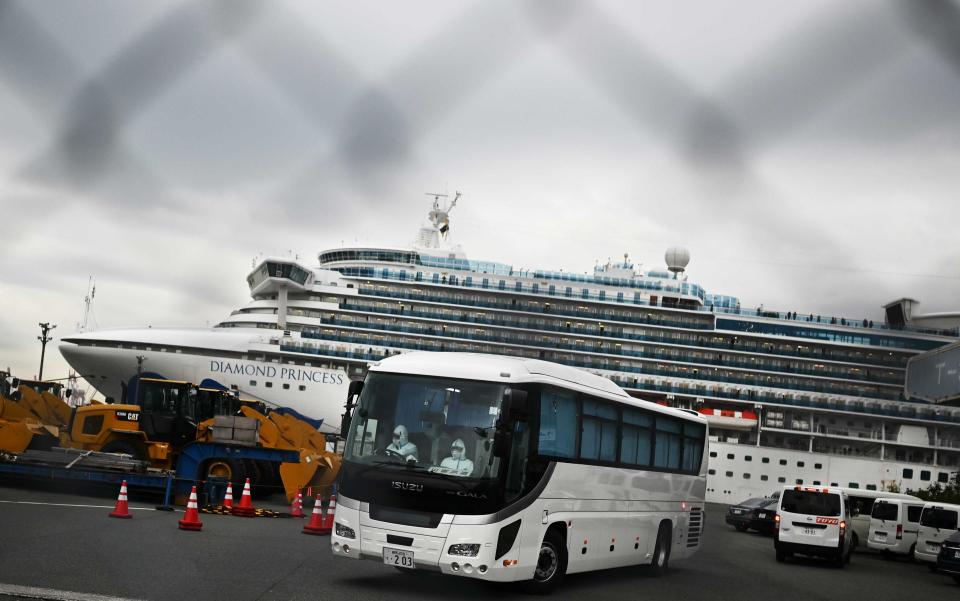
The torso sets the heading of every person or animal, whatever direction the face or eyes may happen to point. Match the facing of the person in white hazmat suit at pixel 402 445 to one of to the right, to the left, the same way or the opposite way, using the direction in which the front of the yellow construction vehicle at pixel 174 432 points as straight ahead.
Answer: to the right

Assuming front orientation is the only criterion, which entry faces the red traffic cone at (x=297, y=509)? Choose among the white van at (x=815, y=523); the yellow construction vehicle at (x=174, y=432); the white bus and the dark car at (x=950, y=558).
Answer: the yellow construction vehicle

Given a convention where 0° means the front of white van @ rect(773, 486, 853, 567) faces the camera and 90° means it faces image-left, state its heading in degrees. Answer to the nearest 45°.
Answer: approximately 180°

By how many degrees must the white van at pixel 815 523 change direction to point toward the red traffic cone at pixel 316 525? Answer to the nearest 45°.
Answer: approximately 135° to its left

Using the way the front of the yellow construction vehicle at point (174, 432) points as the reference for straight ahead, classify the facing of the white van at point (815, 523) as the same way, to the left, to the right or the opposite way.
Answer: to the left

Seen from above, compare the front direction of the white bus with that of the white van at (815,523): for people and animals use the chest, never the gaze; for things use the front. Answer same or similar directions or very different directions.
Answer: very different directions

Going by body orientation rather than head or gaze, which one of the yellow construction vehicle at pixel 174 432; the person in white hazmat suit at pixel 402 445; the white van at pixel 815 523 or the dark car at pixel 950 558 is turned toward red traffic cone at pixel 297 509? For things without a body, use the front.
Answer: the yellow construction vehicle

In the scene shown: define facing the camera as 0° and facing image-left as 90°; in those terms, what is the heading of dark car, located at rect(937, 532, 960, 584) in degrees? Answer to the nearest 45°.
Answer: approximately 225°

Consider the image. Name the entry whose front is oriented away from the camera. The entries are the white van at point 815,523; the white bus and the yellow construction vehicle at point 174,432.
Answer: the white van

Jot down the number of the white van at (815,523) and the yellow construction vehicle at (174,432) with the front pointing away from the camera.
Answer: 1
